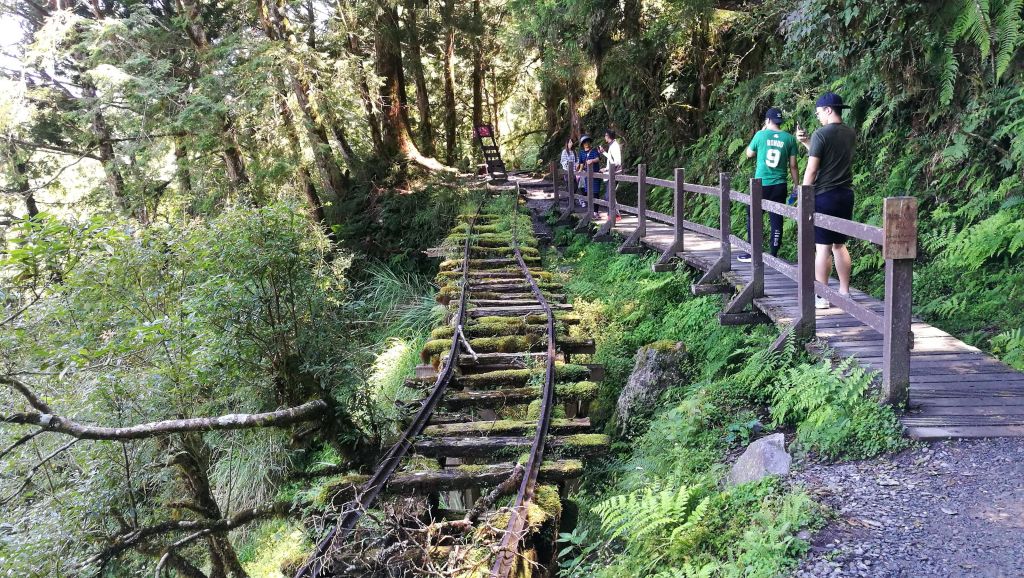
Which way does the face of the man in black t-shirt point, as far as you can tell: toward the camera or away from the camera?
away from the camera

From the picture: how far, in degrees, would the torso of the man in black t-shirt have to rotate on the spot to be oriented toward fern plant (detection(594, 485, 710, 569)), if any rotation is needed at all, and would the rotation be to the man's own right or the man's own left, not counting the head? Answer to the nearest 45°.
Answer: approximately 135° to the man's own left

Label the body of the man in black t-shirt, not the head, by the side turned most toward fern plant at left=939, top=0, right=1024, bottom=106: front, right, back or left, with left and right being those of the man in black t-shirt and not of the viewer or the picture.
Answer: right

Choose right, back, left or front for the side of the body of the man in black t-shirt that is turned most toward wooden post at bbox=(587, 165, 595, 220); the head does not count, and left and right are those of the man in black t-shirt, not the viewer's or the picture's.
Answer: front

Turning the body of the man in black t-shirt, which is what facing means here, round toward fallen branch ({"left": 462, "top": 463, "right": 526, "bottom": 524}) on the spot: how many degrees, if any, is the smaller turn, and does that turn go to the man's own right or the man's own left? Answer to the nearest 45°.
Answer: approximately 90° to the man's own left

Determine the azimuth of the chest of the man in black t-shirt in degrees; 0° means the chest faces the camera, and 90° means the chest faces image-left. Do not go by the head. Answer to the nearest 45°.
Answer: approximately 135°

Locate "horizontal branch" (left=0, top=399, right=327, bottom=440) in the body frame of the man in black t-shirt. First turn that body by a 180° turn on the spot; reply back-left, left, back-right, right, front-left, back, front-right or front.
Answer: right

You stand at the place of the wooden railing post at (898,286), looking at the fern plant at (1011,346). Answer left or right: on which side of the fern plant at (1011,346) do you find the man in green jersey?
left

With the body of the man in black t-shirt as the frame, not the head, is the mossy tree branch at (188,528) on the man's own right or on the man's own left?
on the man's own left

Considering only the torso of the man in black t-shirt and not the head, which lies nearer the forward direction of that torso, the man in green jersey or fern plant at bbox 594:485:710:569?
the man in green jersey

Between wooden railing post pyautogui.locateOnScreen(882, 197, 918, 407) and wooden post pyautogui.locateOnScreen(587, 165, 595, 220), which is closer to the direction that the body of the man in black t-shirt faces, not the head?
the wooden post
